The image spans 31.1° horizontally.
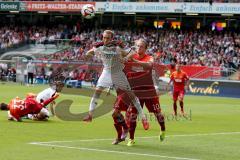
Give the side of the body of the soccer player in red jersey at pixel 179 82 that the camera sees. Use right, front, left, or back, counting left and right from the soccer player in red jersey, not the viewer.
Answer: front

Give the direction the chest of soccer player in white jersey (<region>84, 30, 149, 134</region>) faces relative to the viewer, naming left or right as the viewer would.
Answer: facing the viewer

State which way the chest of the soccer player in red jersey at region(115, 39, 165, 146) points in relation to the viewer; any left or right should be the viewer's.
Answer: facing the viewer and to the left of the viewer

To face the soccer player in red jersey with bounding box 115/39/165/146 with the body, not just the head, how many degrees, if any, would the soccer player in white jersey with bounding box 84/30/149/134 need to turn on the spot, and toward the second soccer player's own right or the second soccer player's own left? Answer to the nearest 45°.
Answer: approximately 90° to the second soccer player's own left

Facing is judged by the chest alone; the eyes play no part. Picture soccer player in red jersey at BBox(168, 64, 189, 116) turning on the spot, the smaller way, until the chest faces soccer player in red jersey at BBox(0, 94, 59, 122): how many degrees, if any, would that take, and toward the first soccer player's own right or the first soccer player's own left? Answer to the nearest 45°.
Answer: approximately 45° to the first soccer player's own right

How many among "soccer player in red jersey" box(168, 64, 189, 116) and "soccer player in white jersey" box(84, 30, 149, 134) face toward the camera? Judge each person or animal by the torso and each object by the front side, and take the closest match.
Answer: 2

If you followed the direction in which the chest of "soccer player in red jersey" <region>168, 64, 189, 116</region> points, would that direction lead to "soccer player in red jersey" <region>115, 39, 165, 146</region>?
yes

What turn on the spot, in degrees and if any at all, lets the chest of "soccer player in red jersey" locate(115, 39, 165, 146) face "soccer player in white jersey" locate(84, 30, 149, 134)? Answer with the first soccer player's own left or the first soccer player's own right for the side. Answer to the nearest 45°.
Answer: approximately 45° to the first soccer player's own right

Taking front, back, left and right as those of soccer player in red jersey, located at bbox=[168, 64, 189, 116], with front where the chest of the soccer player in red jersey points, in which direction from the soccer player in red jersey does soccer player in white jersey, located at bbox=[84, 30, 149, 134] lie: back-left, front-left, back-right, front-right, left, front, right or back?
front
